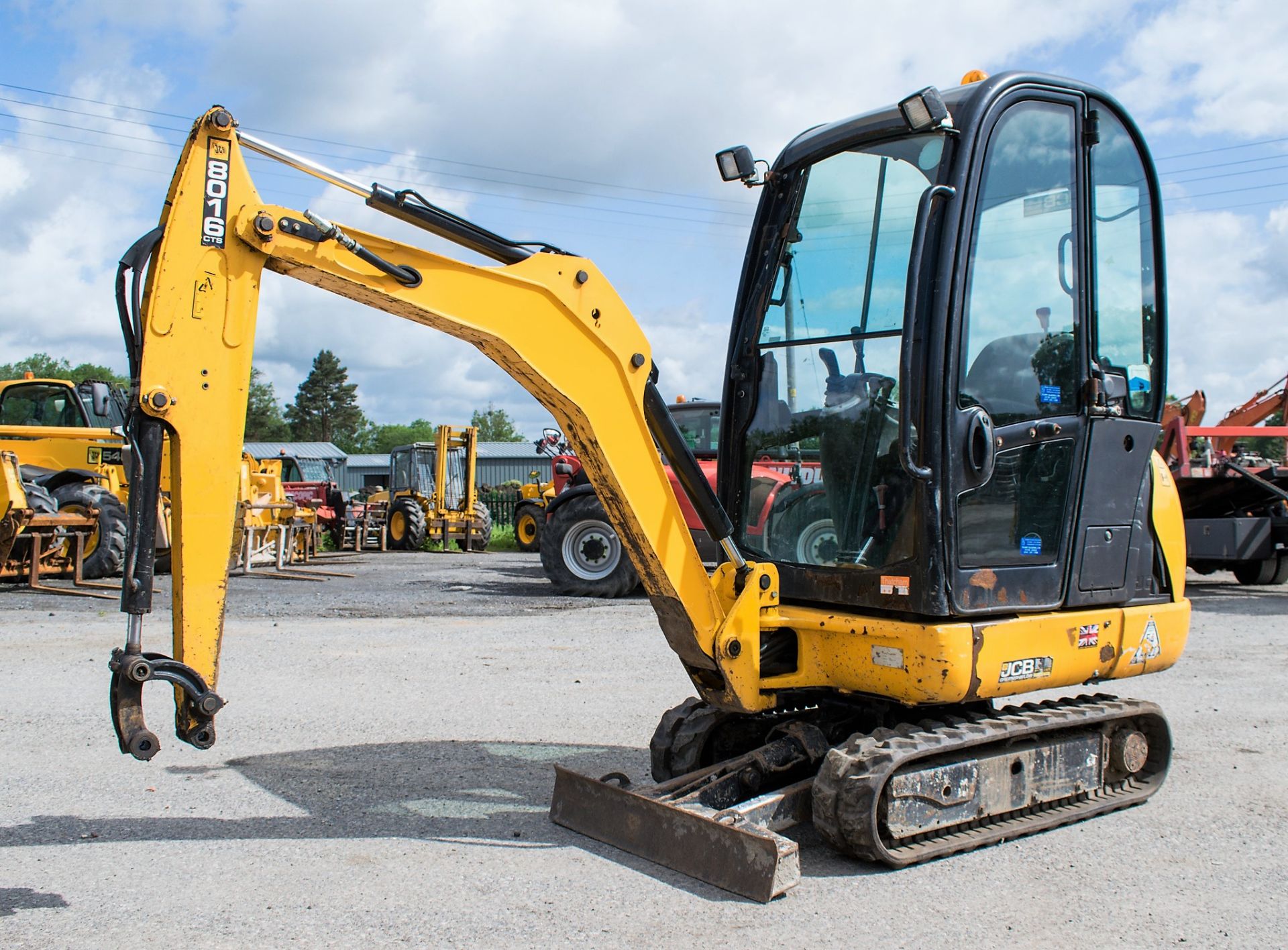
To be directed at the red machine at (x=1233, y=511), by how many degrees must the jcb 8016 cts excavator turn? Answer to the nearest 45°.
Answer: approximately 180°

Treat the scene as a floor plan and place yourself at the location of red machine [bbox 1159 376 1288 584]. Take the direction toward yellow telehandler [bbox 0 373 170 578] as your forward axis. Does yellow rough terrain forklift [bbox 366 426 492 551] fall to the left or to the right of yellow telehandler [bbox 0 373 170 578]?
right

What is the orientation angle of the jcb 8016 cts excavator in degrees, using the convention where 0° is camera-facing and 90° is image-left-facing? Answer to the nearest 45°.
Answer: approximately 45°

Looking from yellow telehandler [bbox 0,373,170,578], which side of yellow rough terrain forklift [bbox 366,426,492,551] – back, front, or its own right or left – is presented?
right

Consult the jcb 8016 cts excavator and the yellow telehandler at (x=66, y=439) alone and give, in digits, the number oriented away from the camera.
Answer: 0

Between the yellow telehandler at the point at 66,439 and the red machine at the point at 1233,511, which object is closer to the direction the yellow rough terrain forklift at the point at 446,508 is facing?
the red machine
